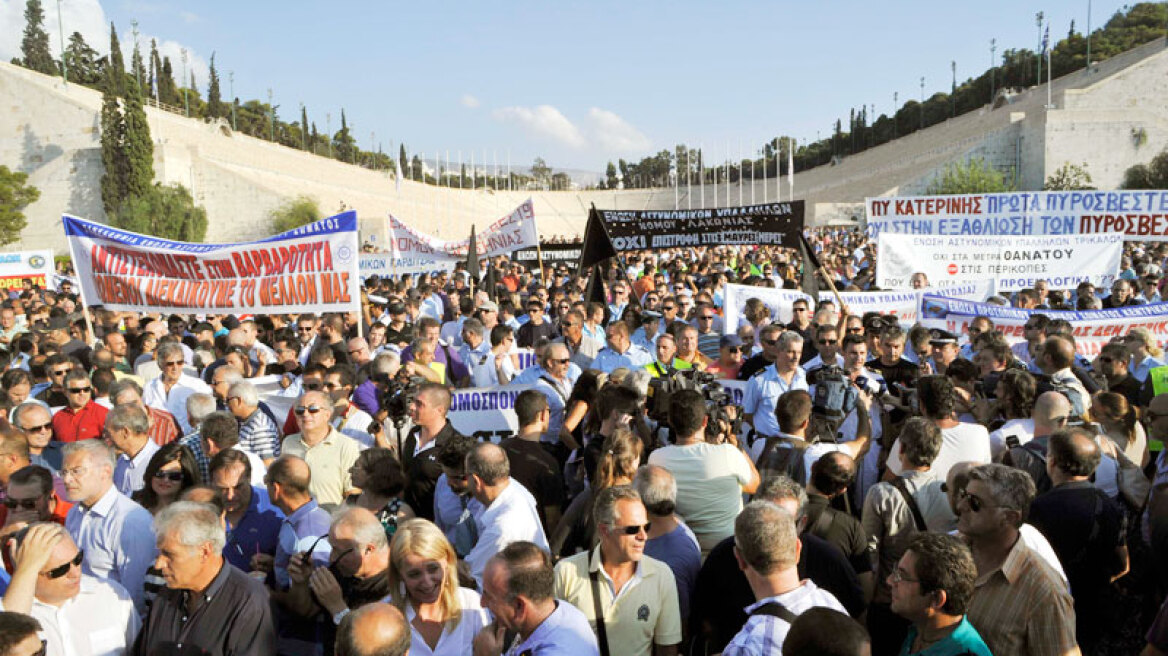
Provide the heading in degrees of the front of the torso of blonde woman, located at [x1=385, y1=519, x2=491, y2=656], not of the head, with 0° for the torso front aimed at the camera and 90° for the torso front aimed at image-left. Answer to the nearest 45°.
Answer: approximately 0°

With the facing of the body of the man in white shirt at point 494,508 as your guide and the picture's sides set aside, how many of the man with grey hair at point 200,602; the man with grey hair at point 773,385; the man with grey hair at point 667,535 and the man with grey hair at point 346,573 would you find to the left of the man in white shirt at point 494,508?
2

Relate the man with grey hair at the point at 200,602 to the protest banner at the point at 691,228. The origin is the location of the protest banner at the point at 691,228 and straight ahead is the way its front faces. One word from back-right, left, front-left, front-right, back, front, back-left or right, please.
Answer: front

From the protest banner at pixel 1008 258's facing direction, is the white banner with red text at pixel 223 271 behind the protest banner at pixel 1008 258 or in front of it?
in front

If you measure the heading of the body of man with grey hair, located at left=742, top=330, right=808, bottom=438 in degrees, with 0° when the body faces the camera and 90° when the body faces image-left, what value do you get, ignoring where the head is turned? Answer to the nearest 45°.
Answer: approximately 315°

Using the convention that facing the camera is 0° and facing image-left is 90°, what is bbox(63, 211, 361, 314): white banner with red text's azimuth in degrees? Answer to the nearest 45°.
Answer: approximately 0°

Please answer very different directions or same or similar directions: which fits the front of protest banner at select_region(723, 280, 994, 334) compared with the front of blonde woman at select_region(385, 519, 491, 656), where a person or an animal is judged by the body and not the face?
same or similar directions

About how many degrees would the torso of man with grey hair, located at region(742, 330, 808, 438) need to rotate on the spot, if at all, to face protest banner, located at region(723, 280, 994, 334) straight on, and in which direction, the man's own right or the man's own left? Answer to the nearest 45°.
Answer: approximately 135° to the man's own left

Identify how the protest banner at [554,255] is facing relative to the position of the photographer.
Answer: facing the viewer

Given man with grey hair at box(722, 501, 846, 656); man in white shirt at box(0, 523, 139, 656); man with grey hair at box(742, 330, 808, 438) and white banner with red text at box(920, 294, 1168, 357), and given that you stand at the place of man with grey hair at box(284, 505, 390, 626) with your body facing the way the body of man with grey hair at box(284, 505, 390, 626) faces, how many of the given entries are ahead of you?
1

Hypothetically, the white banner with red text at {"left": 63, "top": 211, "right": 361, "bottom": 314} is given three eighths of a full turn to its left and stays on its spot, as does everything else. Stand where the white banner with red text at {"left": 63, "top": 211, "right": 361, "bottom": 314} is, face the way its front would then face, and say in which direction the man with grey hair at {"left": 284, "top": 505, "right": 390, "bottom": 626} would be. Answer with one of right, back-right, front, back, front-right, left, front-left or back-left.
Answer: back-right

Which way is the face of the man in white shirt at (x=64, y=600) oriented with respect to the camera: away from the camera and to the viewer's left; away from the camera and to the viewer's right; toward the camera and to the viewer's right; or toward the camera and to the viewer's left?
toward the camera and to the viewer's right

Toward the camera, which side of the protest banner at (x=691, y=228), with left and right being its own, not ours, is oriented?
front

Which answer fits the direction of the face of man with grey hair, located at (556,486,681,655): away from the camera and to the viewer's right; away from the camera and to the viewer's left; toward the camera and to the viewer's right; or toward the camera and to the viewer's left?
toward the camera and to the viewer's right

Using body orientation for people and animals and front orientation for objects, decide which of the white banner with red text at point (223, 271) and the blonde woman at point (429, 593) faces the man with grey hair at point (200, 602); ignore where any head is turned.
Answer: the white banner with red text

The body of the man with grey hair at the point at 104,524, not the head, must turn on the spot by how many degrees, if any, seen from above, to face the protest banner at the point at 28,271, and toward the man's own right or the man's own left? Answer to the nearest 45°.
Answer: approximately 135° to the man's own right
